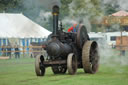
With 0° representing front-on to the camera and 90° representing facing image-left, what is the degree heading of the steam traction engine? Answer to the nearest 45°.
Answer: approximately 45°
